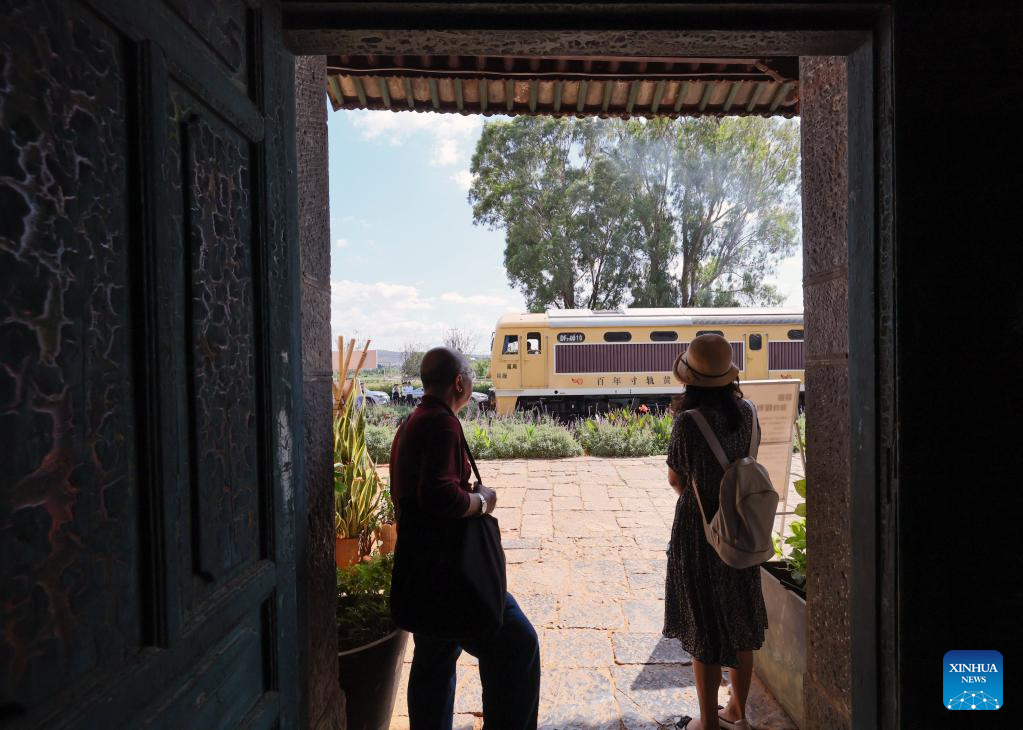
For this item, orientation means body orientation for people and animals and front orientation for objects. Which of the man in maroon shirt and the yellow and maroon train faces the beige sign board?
the man in maroon shirt

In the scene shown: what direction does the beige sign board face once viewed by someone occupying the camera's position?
facing the viewer and to the left of the viewer

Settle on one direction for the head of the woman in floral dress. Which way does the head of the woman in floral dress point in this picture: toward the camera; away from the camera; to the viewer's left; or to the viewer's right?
away from the camera

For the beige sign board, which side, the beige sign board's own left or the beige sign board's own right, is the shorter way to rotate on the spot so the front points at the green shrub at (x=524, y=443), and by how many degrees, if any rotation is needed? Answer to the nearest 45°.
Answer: approximately 90° to the beige sign board's own right

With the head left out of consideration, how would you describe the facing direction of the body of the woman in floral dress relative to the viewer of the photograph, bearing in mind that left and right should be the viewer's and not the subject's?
facing away from the viewer and to the left of the viewer

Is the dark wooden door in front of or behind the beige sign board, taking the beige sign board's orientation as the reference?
in front

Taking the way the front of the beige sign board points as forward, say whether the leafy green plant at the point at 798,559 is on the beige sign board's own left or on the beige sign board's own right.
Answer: on the beige sign board's own left

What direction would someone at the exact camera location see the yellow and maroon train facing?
facing to the left of the viewer

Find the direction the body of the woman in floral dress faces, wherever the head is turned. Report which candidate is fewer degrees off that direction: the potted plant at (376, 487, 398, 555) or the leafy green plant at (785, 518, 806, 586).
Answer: the potted plant

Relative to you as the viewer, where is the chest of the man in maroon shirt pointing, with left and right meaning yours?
facing away from the viewer and to the right of the viewer

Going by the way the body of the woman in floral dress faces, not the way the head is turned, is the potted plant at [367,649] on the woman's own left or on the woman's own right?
on the woman's own left
